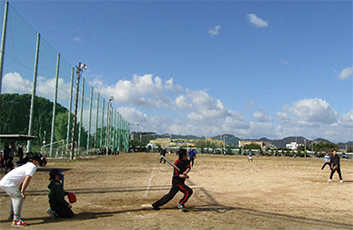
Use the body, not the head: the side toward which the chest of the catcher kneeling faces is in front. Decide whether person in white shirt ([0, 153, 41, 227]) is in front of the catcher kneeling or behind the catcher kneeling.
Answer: behind

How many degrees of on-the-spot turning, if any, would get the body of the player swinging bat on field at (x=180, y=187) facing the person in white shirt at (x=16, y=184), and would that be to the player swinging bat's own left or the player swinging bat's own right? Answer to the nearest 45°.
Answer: approximately 135° to the player swinging bat's own right

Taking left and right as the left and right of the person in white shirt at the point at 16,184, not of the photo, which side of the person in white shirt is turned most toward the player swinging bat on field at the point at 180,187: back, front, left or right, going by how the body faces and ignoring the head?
front

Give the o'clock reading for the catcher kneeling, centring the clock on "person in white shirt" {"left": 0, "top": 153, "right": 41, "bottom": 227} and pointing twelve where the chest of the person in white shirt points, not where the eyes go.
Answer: The catcher kneeling is roughly at 11 o'clock from the person in white shirt.

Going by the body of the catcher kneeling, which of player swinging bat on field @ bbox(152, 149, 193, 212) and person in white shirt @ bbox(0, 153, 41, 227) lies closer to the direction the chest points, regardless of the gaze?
the player swinging bat on field

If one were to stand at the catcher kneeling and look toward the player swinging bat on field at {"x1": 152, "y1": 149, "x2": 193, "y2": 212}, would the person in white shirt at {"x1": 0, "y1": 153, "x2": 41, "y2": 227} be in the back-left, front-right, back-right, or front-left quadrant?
back-right

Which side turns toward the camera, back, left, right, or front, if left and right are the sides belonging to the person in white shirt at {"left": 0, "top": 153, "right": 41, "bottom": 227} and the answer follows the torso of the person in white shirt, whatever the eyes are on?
right

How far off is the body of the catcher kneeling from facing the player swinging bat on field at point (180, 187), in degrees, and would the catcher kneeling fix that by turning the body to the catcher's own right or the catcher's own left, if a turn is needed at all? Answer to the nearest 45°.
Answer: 0° — they already face them

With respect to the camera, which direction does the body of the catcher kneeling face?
to the viewer's right

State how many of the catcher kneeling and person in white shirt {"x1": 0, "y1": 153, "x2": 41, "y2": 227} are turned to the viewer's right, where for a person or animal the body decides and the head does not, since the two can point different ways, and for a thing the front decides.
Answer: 2
